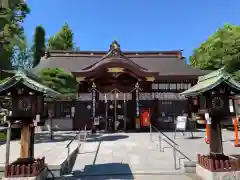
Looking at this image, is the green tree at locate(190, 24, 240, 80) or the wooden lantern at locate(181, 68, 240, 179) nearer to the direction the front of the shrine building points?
the wooden lantern

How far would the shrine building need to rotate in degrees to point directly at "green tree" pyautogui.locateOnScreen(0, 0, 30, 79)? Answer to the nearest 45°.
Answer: approximately 45° to its right

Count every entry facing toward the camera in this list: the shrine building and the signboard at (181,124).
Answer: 2

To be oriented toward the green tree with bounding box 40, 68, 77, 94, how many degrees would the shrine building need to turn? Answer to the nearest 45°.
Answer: approximately 90° to its right

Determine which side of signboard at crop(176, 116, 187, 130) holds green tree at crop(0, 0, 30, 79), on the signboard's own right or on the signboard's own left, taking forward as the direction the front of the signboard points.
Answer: on the signboard's own right
